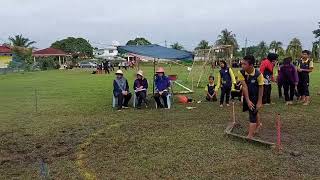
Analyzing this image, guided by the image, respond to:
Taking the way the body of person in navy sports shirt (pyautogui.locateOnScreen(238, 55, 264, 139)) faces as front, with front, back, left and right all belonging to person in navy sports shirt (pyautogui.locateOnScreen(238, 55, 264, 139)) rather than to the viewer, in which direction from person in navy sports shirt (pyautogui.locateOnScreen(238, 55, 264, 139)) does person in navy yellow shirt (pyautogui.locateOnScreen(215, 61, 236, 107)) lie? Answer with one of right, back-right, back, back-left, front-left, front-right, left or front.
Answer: back-right

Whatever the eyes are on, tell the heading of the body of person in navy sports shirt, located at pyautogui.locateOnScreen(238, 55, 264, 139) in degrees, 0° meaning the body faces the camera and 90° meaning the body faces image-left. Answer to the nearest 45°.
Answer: approximately 45°

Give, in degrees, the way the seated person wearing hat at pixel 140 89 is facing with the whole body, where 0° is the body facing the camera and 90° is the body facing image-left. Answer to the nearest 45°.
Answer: approximately 0°

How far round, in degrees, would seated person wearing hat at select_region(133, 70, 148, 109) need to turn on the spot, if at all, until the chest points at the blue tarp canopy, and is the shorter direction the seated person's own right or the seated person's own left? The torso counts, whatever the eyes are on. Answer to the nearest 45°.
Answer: approximately 180°

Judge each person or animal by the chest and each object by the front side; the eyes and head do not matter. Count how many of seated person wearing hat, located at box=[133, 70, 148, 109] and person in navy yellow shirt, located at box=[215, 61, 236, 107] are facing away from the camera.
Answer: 0

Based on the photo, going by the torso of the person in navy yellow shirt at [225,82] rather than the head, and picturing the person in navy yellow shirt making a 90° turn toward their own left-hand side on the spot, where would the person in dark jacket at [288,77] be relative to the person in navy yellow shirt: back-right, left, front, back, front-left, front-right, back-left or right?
front-left

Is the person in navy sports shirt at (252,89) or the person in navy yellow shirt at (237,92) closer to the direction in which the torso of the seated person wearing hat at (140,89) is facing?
the person in navy sports shirt

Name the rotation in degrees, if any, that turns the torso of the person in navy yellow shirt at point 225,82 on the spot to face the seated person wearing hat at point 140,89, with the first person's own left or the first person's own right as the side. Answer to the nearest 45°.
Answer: approximately 45° to the first person's own right

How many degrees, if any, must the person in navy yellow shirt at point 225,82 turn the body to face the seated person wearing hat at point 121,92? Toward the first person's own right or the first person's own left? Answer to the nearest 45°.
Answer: approximately 45° to the first person's own right

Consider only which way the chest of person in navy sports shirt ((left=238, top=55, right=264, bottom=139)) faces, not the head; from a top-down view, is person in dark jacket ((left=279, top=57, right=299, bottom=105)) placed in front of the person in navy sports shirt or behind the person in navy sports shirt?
behind
